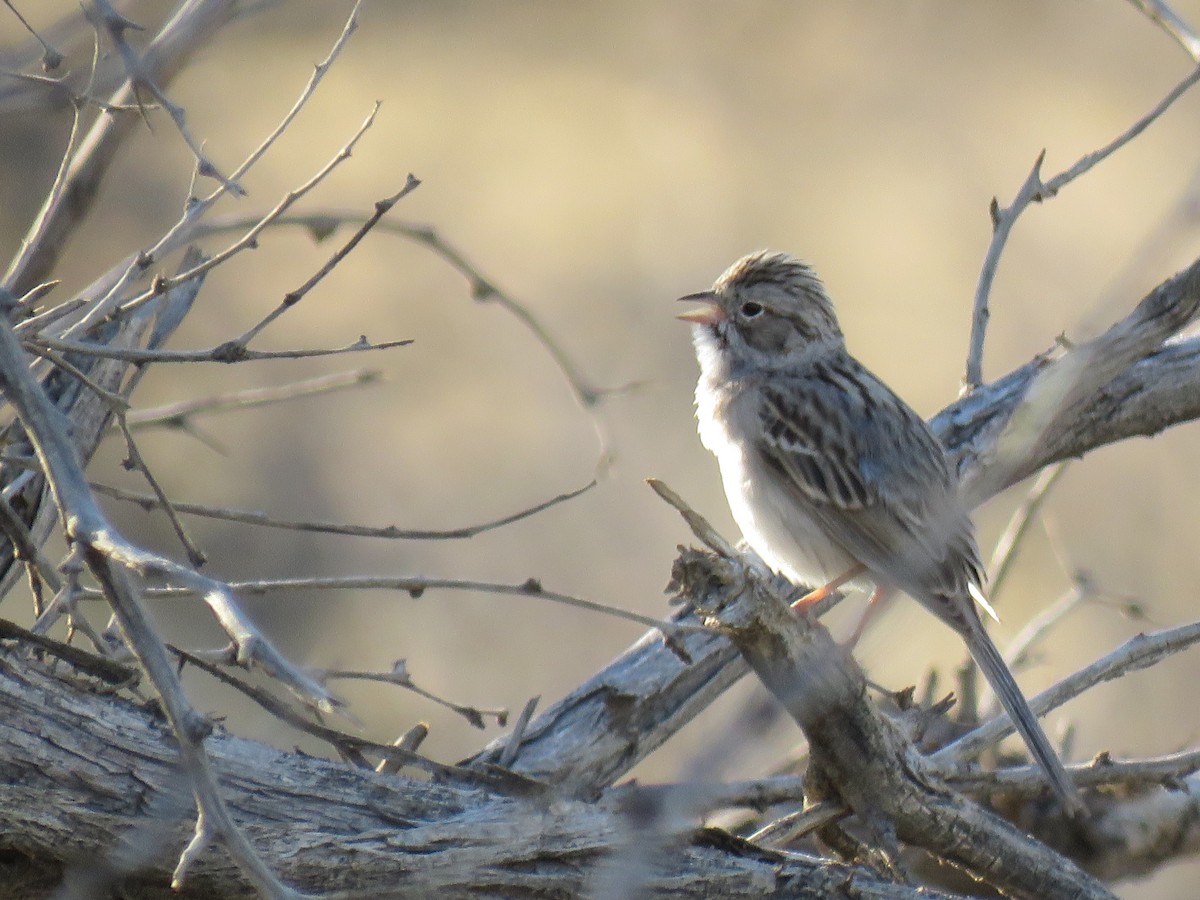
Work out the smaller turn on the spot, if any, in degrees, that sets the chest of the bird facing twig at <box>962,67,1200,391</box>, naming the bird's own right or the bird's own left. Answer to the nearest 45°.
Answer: approximately 180°

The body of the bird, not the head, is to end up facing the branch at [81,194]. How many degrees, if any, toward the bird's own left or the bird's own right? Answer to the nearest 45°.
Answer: approximately 45° to the bird's own left

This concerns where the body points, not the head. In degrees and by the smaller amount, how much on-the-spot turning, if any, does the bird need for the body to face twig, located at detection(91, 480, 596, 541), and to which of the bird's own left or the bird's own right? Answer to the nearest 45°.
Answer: approximately 45° to the bird's own left

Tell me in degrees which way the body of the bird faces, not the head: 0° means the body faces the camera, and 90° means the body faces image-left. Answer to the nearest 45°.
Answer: approximately 90°
